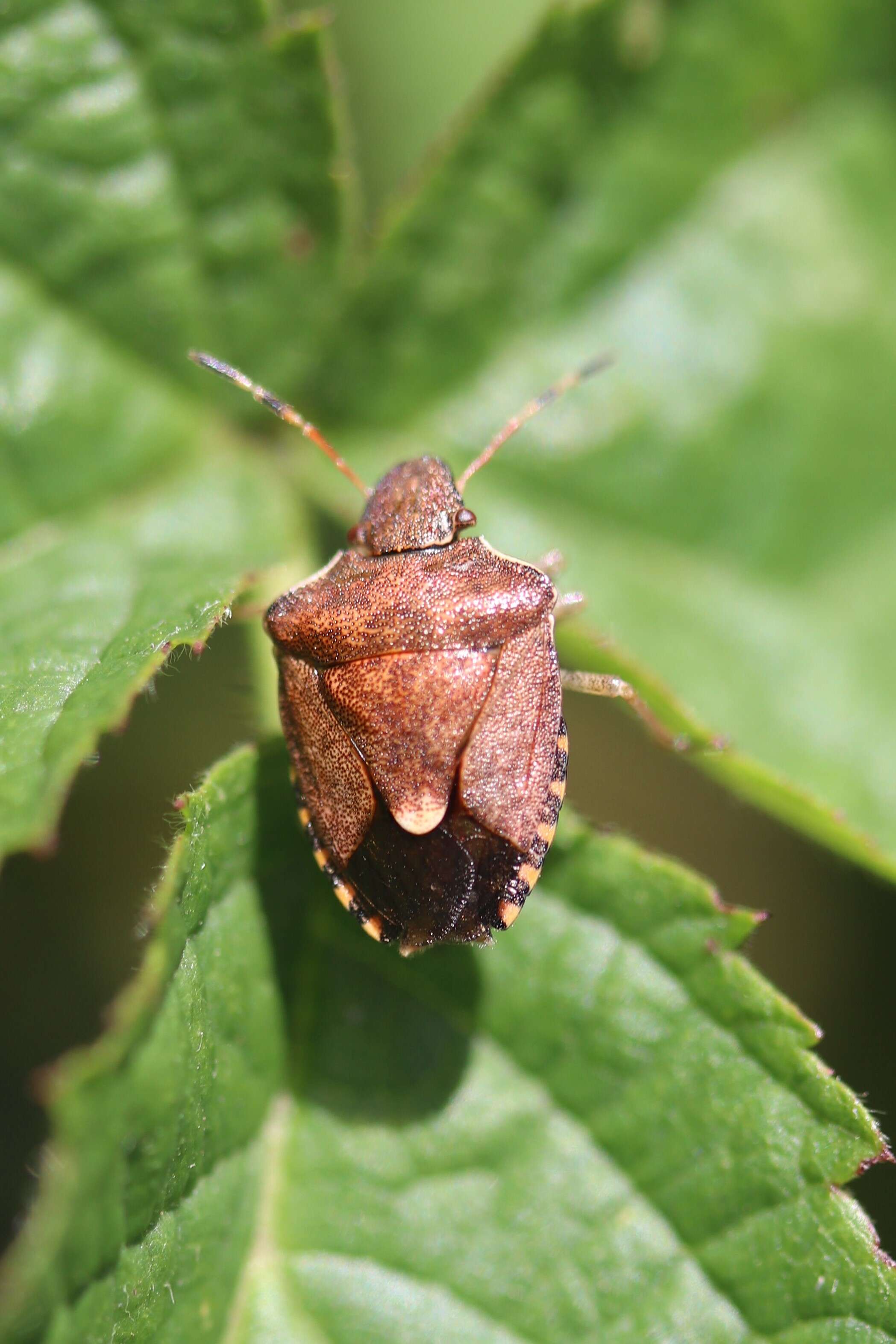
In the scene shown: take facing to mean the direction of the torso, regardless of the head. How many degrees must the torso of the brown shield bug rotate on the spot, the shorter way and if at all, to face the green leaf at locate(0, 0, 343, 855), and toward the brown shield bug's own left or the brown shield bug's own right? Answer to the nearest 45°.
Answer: approximately 45° to the brown shield bug's own left

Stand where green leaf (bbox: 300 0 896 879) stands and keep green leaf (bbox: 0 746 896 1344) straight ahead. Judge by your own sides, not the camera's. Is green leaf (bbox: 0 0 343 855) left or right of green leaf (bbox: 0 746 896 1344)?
right

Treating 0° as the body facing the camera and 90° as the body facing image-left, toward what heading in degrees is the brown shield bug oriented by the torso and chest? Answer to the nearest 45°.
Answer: approximately 180°
